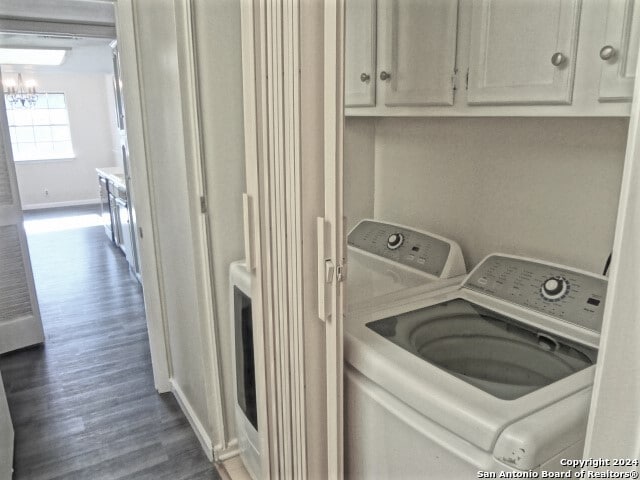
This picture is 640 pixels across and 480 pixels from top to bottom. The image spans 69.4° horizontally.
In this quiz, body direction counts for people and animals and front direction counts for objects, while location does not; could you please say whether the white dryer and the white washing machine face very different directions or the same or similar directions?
same or similar directions

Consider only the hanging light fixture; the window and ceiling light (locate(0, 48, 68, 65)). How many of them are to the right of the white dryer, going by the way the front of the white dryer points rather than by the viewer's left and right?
3

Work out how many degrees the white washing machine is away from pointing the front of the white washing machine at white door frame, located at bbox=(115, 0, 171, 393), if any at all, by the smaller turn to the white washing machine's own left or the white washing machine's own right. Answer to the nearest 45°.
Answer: approximately 90° to the white washing machine's own right

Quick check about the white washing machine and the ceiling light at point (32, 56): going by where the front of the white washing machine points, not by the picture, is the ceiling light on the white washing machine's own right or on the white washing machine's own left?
on the white washing machine's own right

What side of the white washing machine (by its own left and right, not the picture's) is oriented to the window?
right

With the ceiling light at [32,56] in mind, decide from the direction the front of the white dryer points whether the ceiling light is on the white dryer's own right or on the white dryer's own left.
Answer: on the white dryer's own right

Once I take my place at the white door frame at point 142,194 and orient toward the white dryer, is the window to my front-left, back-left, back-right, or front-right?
back-left

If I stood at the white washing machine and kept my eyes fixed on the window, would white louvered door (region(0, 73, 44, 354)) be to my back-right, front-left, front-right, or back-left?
front-left

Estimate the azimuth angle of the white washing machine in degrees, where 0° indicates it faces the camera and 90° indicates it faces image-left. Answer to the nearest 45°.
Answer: approximately 45°

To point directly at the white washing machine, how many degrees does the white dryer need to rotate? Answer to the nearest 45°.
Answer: approximately 45° to its left

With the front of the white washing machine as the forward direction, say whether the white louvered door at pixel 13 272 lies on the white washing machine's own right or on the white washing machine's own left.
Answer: on the white washing machine's own right

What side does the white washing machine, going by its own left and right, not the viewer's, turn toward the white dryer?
right

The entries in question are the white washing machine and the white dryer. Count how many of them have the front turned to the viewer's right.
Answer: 0

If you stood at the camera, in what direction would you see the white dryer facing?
facing the viewer and to the left of the viewer
